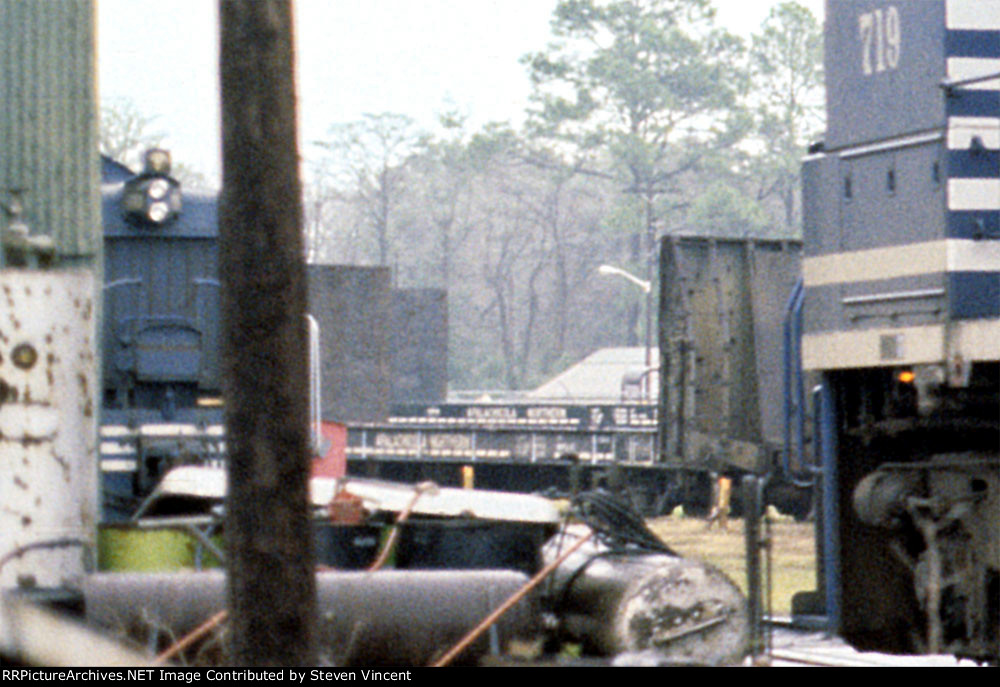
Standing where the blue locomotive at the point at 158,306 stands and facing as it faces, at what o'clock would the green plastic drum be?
The green plastic drum is roughly at 12 o'clock from the blue locomotive.

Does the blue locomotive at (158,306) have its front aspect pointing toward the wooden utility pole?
yes

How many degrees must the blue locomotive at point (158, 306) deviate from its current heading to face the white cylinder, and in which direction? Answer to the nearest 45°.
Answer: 0° — it already faces it

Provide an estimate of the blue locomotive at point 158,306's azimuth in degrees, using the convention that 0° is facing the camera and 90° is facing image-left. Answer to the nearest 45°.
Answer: approximately 0°
